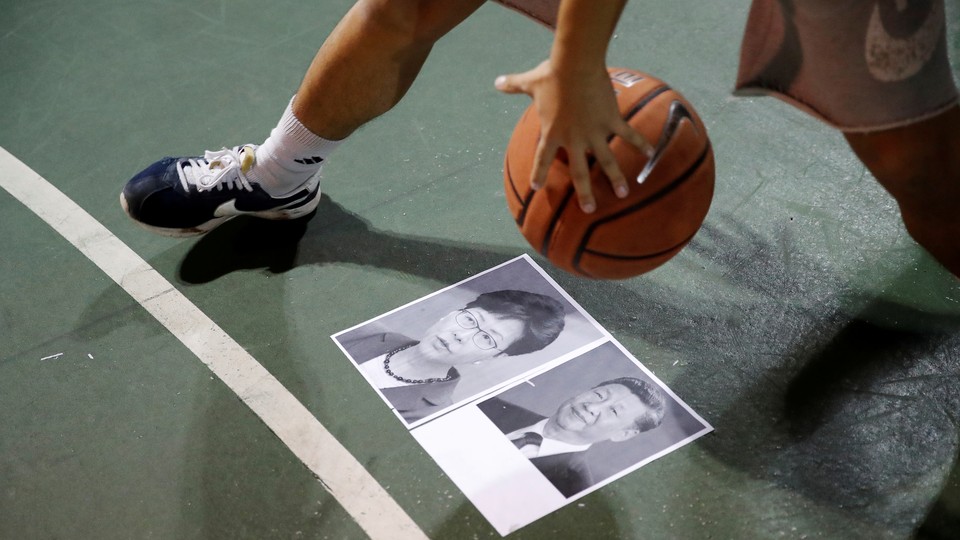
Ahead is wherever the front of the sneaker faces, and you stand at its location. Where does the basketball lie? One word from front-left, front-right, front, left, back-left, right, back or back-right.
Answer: back-left

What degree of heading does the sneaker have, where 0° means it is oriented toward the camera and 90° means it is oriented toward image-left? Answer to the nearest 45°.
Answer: approximately 90°
